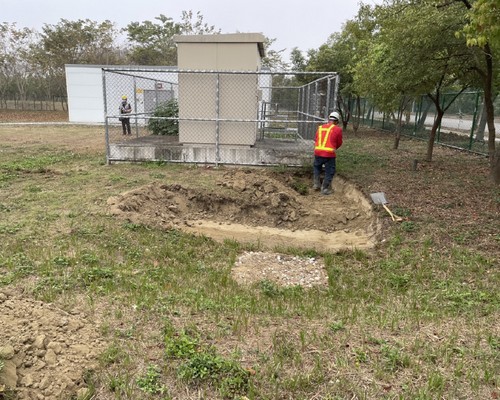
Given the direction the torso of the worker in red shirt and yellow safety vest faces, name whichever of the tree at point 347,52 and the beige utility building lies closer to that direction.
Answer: the tree

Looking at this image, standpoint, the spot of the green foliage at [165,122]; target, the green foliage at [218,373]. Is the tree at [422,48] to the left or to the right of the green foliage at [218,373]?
left

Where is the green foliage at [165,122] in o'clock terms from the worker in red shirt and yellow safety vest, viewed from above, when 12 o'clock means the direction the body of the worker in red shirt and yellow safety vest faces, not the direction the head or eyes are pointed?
The green foliage is roughly at 9 o'clock from the worker in red shirt and yellow safety vest.

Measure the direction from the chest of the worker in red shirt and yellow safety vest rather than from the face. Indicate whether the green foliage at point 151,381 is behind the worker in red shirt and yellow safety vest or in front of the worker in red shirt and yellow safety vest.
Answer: behind

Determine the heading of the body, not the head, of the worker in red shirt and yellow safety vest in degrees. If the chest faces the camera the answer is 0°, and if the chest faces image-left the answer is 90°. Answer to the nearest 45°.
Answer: approximately 225°

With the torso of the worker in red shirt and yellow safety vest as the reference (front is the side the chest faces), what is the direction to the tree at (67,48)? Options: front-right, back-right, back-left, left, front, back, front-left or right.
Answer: left

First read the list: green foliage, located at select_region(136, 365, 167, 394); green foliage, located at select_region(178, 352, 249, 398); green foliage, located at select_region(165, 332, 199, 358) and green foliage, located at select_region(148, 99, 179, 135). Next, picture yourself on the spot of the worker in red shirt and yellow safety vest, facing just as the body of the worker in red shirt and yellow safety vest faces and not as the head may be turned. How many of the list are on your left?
1

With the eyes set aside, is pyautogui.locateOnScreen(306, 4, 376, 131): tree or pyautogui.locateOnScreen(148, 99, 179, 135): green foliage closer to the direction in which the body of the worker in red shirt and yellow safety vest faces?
the tree
